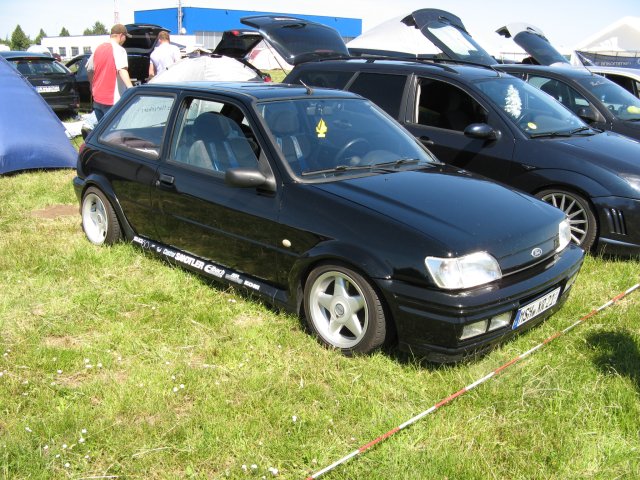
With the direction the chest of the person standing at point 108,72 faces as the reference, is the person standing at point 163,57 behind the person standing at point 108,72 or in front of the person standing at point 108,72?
in front

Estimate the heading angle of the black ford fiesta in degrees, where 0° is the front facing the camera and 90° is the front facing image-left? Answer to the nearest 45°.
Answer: approximately 315°

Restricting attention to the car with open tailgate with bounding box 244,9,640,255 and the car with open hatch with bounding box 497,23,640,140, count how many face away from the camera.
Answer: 0

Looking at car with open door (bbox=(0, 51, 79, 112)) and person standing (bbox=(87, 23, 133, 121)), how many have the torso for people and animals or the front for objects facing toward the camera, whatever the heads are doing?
0

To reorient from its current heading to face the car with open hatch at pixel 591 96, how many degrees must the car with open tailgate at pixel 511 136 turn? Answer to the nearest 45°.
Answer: approximately 90° to its left

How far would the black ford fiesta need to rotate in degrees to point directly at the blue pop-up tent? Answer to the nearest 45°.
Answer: approximately 180°

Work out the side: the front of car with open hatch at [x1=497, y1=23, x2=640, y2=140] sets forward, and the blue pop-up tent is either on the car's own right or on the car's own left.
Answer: on the car's own right

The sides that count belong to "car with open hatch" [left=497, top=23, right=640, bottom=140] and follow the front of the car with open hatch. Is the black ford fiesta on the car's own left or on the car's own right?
on the car's own right

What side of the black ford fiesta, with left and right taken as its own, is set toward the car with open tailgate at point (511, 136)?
left

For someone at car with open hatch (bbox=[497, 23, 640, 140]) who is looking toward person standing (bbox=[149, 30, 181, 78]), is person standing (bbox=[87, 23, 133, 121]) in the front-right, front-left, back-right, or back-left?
front-left

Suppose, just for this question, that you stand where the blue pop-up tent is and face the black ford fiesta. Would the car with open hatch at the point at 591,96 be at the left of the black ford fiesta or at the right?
left

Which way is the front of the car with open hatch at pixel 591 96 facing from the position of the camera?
facing the viewer and to the right of the viewer

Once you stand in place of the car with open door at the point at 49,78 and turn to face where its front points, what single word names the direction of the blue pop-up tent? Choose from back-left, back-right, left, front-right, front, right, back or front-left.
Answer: back-left

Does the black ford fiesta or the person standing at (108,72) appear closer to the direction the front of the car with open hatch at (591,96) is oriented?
the black ford fiesta
